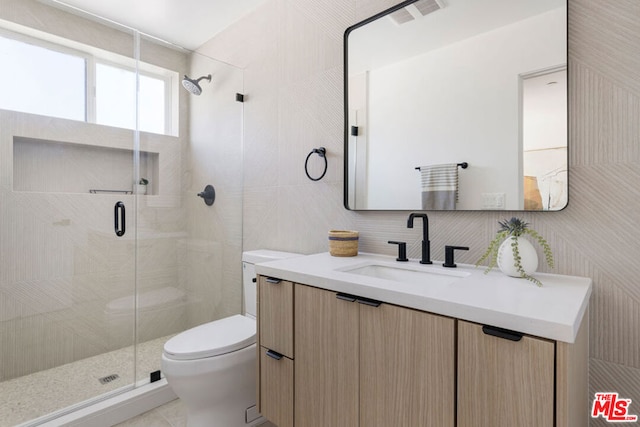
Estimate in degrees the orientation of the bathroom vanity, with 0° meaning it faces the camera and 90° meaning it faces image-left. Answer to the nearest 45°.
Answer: approximately 45°

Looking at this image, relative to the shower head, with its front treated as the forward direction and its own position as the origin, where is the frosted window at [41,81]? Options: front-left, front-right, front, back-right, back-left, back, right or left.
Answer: front-right

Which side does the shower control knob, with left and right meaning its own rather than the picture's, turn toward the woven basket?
left

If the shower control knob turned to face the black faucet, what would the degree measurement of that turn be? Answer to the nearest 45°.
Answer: approximately 90° to its left

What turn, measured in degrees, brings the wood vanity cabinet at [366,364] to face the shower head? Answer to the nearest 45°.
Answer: approximately 90° to its right

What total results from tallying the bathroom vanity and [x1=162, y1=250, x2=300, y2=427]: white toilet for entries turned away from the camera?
0

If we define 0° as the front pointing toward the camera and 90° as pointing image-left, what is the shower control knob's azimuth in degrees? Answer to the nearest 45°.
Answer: approximately 45°

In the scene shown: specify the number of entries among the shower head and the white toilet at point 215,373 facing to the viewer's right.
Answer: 0

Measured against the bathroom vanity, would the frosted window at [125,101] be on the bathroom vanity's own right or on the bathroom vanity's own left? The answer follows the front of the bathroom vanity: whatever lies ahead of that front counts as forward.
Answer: on the bathroom vanity's own right
